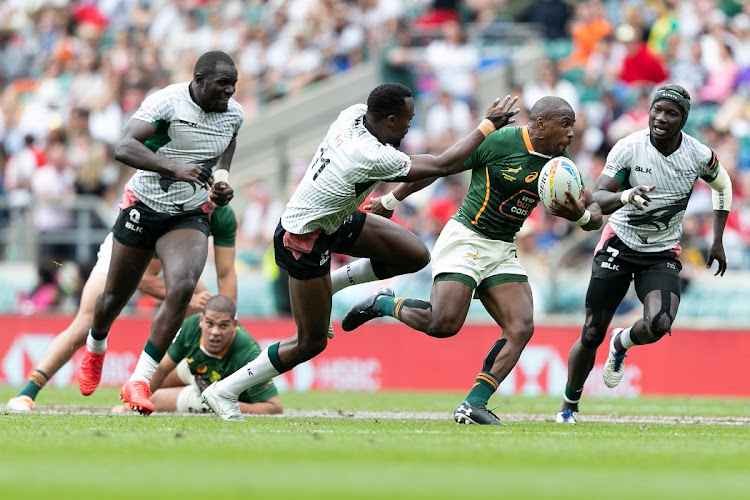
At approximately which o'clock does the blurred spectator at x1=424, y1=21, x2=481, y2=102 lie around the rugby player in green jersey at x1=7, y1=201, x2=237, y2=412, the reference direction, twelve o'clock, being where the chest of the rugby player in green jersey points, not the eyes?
The blurred spectator is roughly at 10 o'clock from the rugby player in green jersey.

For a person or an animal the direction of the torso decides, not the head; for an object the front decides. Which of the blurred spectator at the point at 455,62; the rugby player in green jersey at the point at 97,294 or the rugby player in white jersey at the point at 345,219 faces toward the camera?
the blurred spectator

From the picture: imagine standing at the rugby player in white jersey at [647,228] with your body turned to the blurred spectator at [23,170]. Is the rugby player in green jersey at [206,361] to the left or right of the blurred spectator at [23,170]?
left

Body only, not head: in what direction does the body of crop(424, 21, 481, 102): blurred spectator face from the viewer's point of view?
toward the camera

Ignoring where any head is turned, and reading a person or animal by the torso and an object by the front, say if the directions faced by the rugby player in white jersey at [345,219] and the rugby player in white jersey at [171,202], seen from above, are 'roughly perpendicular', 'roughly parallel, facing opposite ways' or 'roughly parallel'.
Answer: roughly perpendicular

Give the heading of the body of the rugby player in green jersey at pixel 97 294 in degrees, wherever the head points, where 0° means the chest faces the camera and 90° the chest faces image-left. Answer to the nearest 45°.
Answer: approximately 270°

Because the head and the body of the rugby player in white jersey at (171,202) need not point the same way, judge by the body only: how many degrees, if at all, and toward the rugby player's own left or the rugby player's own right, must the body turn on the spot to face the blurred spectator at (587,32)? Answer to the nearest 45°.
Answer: approximately 90° to the rugby player's own left

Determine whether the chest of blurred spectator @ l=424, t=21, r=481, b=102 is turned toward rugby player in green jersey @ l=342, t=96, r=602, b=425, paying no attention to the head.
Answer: yes

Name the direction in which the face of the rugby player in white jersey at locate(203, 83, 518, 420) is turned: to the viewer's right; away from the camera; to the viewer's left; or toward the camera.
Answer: to the viewer's right

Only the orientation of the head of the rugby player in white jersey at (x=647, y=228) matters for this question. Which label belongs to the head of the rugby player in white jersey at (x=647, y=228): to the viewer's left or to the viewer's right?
to the viewer's left

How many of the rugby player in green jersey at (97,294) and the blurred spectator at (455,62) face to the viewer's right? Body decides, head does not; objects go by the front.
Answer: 1

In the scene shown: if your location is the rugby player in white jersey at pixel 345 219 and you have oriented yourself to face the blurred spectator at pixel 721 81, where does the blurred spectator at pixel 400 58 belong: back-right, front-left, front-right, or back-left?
front-left

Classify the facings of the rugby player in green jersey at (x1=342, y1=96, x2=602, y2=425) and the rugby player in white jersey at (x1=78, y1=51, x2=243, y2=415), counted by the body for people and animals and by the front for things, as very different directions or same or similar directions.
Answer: same or similar directions
